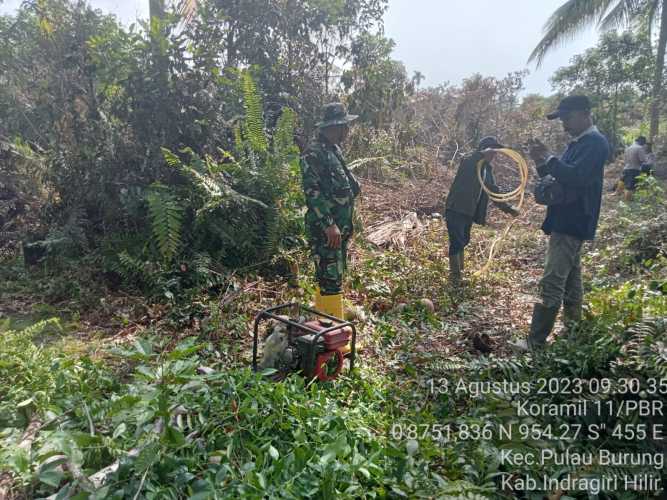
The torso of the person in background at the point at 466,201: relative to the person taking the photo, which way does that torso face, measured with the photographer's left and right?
facing to the right of the viewer

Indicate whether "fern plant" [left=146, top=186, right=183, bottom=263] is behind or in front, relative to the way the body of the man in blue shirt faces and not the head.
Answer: in front

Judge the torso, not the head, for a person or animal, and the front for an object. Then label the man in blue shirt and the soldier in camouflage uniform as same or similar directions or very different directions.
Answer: very different directions

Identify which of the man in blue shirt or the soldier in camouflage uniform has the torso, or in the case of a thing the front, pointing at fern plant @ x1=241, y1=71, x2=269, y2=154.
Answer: the man in blue shirt

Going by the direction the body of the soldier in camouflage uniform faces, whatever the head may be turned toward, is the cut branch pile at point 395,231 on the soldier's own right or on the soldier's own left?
on the soldier's own left

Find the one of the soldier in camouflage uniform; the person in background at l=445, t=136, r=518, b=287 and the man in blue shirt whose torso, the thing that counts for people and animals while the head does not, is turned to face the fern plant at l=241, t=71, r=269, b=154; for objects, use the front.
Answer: the man in blue shirt

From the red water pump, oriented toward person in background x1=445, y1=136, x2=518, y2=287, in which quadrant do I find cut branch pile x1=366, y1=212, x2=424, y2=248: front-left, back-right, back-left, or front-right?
front-left

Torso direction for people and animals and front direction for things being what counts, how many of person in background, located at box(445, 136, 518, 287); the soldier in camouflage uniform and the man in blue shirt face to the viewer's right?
2

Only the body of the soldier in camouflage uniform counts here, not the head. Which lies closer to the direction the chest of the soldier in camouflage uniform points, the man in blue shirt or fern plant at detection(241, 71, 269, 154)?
the man in blue shirt

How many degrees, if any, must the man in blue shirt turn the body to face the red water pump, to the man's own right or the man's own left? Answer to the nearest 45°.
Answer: approximately 45° to the man's own left

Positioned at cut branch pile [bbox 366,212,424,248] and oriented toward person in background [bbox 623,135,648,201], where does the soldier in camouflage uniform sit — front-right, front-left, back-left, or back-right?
back-right

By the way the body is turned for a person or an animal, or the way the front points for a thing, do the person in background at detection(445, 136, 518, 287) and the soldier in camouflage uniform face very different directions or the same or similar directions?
same or similar directions

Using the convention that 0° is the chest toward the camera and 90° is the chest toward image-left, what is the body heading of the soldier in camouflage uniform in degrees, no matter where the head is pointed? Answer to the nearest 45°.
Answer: approximately 270°

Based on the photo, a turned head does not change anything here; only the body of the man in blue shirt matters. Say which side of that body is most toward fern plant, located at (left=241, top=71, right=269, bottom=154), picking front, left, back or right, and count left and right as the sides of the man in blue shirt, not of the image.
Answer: front

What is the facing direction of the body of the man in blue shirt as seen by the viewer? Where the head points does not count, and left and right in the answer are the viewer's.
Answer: facing to the left of the viewer

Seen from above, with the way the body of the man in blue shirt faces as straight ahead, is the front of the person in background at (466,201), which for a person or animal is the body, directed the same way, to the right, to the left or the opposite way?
the opposite way

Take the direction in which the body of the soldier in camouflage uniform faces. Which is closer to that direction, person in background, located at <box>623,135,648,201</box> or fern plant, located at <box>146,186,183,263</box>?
the person in background
